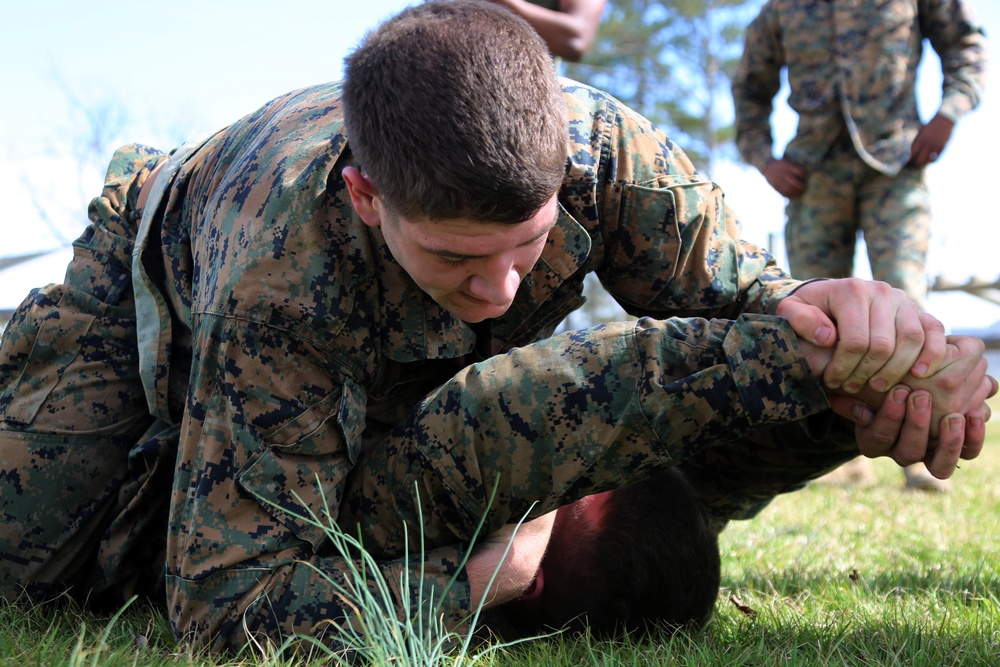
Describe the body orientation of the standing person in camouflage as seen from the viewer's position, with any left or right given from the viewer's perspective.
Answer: facing the viewer

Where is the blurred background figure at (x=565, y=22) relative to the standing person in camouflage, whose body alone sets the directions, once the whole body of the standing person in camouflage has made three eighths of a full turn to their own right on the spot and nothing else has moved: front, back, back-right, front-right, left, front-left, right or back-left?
left
